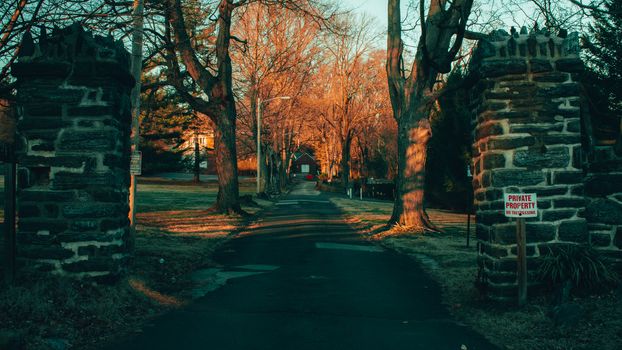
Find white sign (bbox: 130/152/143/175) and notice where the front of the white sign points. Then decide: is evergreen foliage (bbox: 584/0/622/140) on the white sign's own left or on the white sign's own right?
on the white sign's own left

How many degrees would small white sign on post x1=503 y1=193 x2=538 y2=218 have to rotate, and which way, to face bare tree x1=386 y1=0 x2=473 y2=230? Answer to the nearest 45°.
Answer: approximately 180°

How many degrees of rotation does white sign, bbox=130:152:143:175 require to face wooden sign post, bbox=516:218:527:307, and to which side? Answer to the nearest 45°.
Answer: approximately 45° to its left

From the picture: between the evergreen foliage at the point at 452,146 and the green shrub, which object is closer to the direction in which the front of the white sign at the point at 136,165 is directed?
the green shrub

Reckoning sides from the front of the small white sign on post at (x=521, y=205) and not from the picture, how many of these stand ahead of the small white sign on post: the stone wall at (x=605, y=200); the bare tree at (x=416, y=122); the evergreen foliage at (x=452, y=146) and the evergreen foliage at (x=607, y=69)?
0

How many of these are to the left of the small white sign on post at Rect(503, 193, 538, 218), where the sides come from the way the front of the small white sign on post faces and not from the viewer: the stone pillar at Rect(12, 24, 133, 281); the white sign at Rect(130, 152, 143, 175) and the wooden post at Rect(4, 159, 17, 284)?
0

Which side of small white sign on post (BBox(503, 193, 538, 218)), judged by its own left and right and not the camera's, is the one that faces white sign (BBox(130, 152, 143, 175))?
right

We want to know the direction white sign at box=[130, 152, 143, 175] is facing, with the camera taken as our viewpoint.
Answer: facing the viewer

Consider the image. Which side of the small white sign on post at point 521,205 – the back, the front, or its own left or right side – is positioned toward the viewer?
front

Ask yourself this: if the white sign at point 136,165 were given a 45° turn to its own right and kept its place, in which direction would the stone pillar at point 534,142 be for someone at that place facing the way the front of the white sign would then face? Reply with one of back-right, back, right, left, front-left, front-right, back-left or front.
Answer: left

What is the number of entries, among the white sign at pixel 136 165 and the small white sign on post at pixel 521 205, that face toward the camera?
2

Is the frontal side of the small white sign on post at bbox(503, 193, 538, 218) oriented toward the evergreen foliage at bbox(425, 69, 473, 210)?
no

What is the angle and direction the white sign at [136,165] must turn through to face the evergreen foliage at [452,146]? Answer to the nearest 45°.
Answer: approximately 135° to its left

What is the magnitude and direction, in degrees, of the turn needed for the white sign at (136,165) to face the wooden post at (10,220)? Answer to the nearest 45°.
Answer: approximately 45° to its right
